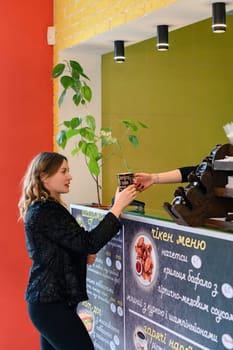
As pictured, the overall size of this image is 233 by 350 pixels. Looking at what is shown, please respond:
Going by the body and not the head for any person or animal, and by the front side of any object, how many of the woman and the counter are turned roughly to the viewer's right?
1

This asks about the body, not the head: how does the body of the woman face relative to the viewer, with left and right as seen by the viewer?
facing to the right of the viewer

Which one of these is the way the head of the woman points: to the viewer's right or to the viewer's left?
to the viewer's right

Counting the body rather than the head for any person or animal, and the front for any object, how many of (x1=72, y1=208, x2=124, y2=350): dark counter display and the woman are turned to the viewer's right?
1

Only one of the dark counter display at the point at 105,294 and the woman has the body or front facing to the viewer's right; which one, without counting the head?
the woman

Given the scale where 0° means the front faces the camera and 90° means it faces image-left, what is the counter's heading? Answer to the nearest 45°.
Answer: approximately 45°

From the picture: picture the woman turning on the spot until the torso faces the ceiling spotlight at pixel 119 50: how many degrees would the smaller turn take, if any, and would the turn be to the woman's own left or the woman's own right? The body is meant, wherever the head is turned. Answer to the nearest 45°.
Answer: approximately 90° to the woman's own left
